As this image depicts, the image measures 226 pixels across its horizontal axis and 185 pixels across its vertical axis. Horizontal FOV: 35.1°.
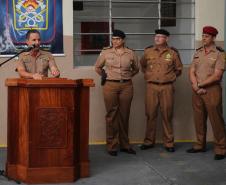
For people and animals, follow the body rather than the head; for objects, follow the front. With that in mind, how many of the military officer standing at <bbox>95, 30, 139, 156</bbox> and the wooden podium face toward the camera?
2

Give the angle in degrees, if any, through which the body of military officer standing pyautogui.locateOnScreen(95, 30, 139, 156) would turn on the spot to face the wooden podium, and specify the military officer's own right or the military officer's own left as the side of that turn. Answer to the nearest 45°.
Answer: approximately 45° to the military officer's own right

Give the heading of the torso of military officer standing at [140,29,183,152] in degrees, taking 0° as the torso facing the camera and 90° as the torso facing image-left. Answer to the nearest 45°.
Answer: approximately 0°

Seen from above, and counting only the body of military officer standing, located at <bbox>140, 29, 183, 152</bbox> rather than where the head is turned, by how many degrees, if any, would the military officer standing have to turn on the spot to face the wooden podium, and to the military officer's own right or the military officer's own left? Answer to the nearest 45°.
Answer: approximately 45° to the military officer's own right

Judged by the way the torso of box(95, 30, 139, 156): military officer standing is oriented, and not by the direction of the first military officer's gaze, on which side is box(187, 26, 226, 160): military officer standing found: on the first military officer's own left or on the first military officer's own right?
on the first military officer's own left
